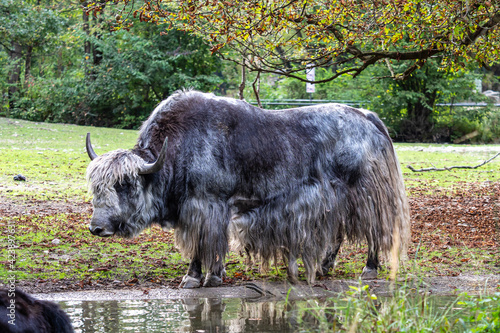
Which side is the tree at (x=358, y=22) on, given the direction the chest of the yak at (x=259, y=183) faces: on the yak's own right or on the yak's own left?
on the yak's own right

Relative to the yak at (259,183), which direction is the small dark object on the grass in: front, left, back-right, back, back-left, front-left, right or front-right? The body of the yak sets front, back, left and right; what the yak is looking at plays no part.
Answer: front-right

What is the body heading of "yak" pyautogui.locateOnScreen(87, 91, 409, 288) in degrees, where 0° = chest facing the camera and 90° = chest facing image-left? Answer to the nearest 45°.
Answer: approximately 90°

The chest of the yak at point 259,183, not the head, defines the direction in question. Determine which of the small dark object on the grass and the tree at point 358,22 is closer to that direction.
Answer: the small dark object on the grass
